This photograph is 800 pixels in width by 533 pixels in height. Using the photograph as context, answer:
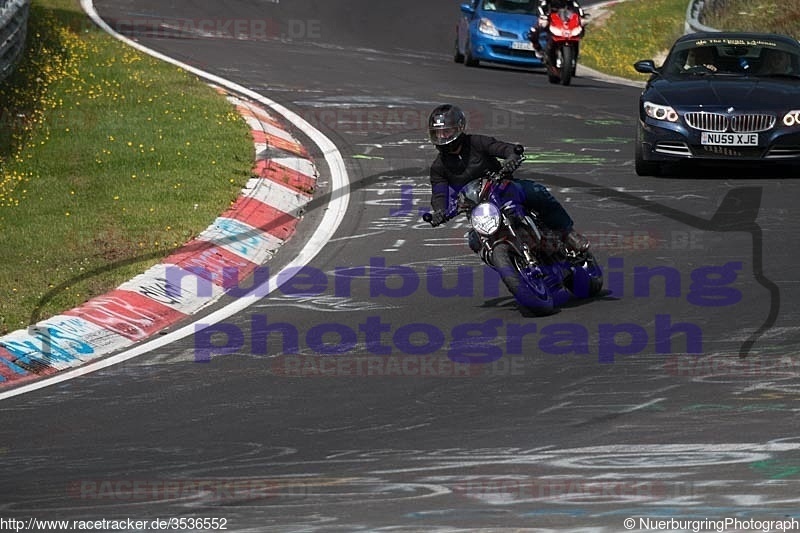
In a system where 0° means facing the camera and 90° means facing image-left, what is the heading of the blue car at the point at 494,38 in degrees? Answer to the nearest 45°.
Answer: approximately 315°

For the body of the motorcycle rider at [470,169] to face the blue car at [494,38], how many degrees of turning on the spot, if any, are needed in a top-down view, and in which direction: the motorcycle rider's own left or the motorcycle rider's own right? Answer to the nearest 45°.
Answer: approximately 135° to the motorcycle rider's own right

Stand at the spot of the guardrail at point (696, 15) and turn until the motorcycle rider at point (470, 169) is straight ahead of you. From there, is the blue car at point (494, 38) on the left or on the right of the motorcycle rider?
right

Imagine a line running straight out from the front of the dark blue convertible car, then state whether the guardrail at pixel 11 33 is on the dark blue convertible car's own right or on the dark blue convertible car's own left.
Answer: on the dark blue convertible car's own right

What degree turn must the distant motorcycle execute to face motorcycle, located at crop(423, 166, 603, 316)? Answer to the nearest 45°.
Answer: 0° — it already faces it

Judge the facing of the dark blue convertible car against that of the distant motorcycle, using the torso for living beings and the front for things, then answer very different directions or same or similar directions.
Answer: same or similar directions

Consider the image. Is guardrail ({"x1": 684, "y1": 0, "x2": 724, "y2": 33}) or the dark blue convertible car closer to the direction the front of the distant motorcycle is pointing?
the dark blue convertible car

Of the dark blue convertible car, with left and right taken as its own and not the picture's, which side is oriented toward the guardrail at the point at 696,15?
back

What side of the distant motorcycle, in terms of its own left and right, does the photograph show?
front

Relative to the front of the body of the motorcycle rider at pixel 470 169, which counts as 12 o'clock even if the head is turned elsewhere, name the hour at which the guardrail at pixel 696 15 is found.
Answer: The guardrail is roughly at 5 o'clock from the motorcycle rider.

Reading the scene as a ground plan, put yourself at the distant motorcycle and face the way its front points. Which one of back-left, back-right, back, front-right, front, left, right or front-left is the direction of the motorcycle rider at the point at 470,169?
front

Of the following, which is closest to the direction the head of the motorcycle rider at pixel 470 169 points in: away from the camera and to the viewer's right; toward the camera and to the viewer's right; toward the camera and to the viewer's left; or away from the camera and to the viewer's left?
toward the camera and to the viewer's left

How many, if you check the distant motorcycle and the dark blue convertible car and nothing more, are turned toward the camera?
2

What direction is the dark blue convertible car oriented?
toward the camera
